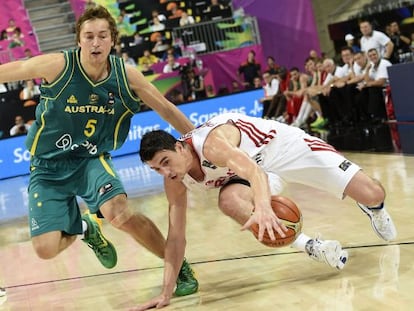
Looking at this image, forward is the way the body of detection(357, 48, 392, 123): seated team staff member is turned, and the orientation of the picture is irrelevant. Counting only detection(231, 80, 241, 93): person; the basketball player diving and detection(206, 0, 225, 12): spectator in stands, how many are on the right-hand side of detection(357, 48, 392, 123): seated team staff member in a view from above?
2

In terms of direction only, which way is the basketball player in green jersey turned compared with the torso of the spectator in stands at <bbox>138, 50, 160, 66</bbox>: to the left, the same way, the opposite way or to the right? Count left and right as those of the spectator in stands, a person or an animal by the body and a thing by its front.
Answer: the same way

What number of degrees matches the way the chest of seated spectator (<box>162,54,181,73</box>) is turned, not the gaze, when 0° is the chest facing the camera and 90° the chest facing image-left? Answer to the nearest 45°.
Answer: approximately 0°

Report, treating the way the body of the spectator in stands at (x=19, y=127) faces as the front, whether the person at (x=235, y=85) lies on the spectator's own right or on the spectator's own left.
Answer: on the spectator's own left

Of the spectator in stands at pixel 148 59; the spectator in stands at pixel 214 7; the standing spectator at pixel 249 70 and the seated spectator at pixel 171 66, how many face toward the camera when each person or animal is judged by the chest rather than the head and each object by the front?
4

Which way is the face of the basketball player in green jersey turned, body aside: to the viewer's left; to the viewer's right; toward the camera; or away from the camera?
toward the camera

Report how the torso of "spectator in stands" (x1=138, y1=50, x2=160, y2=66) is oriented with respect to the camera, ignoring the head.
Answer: toward the camera

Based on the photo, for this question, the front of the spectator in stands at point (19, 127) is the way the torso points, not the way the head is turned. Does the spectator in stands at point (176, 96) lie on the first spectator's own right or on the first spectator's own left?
on the first spectator's own left

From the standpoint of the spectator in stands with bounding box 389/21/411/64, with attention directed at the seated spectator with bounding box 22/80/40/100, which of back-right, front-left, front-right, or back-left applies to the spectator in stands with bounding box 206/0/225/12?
front-right

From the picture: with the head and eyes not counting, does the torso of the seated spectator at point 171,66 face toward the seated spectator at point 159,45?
no

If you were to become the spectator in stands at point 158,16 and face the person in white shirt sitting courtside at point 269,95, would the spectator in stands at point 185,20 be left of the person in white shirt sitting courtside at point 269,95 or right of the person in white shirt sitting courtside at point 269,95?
left

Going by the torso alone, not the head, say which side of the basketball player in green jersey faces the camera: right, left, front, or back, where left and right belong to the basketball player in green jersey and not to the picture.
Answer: front

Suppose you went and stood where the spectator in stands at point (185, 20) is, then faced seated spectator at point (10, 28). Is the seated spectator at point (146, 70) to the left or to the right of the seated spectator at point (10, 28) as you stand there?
left

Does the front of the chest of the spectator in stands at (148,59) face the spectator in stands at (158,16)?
no

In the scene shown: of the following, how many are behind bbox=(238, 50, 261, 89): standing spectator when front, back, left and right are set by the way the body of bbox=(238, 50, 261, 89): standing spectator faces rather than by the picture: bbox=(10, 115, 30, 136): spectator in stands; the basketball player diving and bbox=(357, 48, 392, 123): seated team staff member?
0

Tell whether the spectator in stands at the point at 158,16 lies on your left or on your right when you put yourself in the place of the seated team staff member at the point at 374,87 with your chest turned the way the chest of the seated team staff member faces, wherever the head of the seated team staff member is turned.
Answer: on your right

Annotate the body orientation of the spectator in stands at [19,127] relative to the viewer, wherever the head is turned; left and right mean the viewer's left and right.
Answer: facing the viewer and to the right of the viewer

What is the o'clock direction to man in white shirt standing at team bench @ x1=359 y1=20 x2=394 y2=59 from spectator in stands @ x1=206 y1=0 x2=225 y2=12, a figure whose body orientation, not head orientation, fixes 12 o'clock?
man in white shirt standing at team bench @ x1=359 y1=20 x2=394 y2=59 is roughly at 11 o'clock from spectator in stands @ x1=206 y1=0 x2=225 y2=12.

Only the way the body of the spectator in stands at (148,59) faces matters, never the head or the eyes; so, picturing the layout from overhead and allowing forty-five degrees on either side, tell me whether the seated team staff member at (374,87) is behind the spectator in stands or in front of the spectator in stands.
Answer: in front
